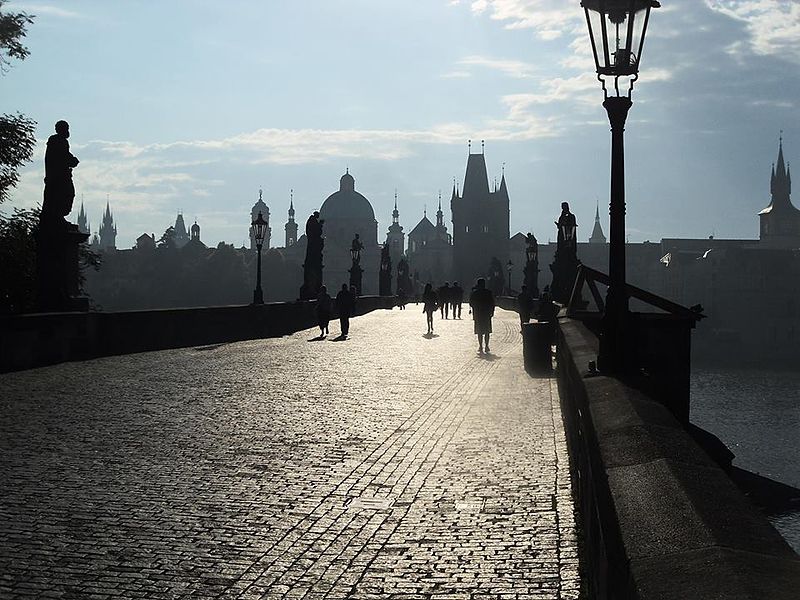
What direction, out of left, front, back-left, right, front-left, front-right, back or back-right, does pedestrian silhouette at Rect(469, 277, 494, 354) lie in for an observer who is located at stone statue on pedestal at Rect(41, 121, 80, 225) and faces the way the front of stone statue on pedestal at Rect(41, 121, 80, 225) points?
front

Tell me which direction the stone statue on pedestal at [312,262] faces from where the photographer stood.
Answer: facing to the right of the viewer

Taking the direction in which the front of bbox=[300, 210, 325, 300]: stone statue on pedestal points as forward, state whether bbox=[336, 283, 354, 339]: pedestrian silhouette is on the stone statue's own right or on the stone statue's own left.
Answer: on the stone statue's own right

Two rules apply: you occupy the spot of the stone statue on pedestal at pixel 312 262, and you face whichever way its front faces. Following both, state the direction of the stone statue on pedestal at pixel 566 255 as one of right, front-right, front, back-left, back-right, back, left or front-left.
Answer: front-right

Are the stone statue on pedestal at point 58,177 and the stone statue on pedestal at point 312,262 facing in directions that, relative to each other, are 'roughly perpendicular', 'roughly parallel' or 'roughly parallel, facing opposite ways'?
roughly parallel

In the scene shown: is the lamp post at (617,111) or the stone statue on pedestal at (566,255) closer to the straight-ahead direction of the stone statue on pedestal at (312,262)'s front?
the stone statue on pedestal

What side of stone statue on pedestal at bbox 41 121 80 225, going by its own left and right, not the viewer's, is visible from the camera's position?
right

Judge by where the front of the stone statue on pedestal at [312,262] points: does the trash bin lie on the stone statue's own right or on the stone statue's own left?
on the stone statue's own right

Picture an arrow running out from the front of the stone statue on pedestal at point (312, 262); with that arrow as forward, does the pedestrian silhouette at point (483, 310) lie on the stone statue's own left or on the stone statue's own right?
on the stone statue's own right

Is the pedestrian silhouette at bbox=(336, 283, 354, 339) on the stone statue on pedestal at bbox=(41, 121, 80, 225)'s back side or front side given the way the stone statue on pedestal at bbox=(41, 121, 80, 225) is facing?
on the front side

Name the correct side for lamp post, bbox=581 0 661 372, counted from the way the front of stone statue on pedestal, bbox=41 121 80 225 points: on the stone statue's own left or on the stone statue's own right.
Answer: on the stone statue's own right

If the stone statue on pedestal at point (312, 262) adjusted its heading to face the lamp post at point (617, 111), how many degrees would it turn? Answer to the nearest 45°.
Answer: approximately 90° to its right

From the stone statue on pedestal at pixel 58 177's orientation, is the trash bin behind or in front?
in front
